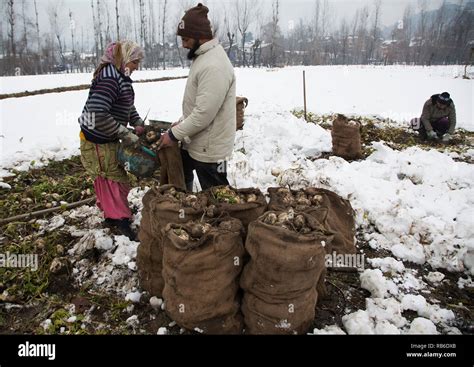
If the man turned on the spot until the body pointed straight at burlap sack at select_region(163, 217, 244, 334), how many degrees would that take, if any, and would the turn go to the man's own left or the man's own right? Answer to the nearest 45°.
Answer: approximately 90° to the man's own left

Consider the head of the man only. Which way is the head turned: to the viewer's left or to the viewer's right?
to the viewer's left

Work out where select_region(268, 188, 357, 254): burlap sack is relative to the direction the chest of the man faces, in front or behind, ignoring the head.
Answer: behind

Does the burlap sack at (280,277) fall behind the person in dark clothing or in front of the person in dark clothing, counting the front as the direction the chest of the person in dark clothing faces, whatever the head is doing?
in front

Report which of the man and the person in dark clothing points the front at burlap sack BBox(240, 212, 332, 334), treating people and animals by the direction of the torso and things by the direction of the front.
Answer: the person in dark clothing

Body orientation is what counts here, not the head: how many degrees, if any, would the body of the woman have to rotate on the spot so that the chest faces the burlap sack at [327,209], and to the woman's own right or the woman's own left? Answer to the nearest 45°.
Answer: approximately 45° to the woman's own right

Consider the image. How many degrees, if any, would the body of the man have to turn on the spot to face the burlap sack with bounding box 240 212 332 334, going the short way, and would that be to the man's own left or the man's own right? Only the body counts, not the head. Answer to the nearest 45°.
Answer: approximately 90° to the man's own left

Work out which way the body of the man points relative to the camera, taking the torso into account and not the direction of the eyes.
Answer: to the viewer's left

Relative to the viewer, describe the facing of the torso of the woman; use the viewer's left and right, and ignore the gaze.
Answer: facing to the right of the viewer

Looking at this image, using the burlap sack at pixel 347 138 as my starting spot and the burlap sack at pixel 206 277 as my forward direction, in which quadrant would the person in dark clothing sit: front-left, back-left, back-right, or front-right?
back-left

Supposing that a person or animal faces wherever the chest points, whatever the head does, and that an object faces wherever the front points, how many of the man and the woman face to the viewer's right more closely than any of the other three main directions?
1

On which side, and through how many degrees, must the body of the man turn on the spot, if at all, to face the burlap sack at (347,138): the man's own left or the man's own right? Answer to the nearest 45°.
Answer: approximately 135° to the man's own right

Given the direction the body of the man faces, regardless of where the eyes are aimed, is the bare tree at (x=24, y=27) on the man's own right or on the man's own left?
on the man's own right

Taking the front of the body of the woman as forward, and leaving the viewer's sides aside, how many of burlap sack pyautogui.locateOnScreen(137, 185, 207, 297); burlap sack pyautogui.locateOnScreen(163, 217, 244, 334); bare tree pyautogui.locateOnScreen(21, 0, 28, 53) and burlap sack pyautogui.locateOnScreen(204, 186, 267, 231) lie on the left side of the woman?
1

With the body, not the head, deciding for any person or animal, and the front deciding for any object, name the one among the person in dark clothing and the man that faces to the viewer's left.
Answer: the man

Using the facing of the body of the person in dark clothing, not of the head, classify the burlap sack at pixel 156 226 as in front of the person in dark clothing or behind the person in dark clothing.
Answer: in front
